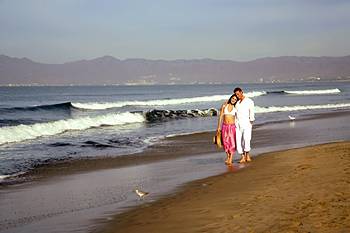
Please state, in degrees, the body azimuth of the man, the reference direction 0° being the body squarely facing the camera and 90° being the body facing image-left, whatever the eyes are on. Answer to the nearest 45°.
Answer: approximately 45°

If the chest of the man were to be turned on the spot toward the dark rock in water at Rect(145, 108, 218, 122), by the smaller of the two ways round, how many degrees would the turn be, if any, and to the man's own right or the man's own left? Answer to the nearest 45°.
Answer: approximately 135° to the man's own right

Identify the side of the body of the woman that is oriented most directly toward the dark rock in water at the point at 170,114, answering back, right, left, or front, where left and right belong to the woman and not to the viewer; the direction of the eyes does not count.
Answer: back

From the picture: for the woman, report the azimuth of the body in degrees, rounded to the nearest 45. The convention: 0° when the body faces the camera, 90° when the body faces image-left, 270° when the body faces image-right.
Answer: approximately 0°
